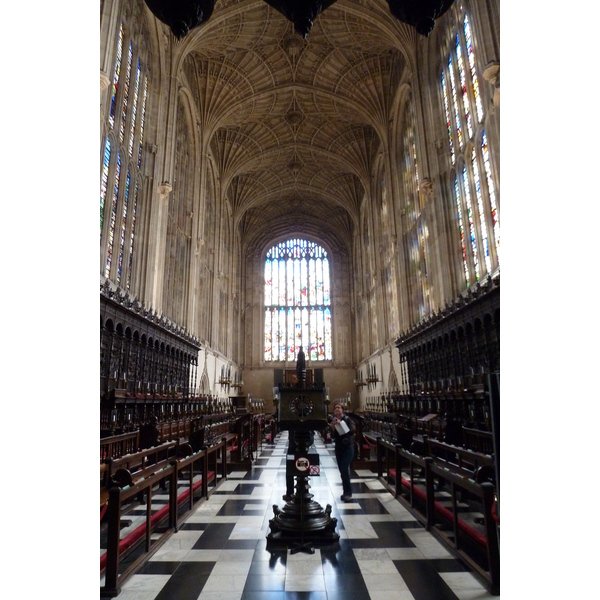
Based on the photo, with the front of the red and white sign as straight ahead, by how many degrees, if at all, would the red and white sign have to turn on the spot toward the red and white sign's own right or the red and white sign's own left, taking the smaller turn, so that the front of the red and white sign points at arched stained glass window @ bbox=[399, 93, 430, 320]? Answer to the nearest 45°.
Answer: approximately 180°

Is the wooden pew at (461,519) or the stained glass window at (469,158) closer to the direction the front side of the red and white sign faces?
the wooden pew

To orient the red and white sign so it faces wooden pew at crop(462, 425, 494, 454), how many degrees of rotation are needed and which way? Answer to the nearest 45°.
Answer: approximately 135° to its left

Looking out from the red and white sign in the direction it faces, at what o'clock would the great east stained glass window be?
The great east stained glass window is roughly at 6 o'clock from the red and white sign.

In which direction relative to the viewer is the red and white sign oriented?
toward the camera
